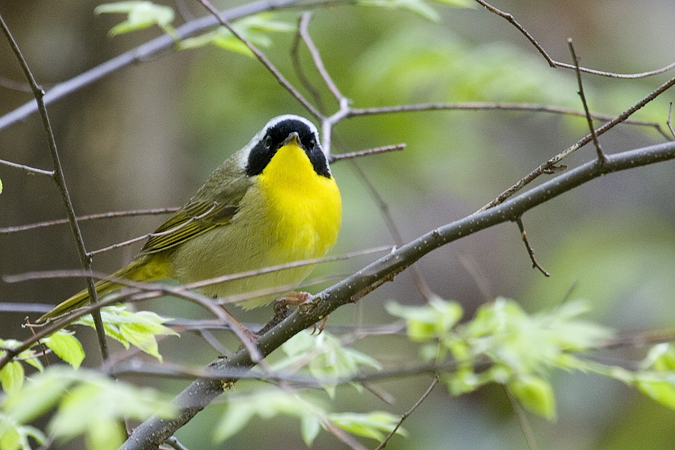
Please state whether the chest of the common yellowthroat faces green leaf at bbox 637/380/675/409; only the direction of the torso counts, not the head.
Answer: yes

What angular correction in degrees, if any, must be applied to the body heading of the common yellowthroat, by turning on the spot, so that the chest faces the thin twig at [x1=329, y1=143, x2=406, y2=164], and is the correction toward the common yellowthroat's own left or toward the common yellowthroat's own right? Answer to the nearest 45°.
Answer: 0° — it already faces it

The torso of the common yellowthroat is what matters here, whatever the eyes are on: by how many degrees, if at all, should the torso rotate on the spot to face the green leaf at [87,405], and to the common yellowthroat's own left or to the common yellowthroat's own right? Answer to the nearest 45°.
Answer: approximately 45° to the common yellowthroat's own right

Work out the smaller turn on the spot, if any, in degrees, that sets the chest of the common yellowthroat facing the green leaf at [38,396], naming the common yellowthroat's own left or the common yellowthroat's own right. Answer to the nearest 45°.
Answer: approximately 45° to the common yellowthroat's own right

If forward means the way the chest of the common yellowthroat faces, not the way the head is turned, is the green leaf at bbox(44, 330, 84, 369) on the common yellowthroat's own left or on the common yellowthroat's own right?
on the common yellowthroat's own right

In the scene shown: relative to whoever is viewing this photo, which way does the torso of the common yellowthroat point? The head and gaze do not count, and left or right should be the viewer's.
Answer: facing the viewer and to the right of the viewer

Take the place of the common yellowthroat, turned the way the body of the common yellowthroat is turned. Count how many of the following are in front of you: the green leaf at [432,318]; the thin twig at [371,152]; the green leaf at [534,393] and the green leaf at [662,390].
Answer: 4

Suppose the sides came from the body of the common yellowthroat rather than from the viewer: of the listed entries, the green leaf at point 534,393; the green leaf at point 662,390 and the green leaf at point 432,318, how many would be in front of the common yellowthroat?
3
